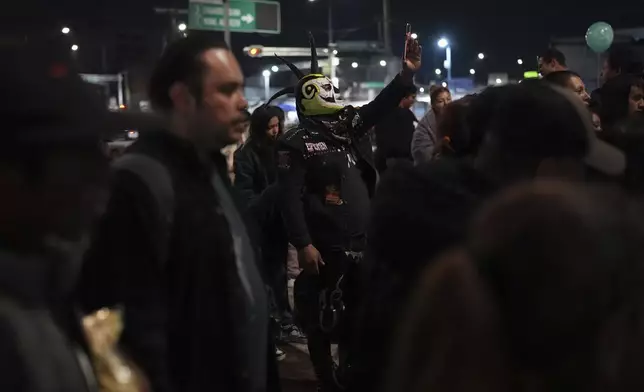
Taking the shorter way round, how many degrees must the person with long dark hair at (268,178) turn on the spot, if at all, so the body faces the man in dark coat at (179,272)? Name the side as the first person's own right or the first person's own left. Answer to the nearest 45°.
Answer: approximately 45° to the first person's own right

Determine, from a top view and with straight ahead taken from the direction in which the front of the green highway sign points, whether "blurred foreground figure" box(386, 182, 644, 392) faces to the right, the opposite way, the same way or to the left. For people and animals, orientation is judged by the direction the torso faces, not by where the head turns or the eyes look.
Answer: the opposite way

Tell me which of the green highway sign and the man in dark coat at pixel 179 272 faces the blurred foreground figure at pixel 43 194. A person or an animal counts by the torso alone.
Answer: the green highway sign

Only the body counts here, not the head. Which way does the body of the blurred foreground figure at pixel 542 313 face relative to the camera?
away from the camera

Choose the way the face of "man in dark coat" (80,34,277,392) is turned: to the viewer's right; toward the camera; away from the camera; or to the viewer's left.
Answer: to the viewer's right

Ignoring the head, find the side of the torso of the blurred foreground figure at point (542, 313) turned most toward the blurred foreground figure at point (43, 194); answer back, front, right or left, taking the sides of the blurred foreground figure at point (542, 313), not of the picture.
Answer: left

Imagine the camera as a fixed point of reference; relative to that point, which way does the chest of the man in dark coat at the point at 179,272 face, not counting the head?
to the viewer's right

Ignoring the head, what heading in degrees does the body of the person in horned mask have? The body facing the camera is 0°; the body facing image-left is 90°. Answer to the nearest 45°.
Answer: approximately 315°

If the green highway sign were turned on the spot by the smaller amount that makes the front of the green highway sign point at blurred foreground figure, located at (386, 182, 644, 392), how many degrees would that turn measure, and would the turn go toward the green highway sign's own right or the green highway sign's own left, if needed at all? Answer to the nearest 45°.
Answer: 0° — it already faces them
